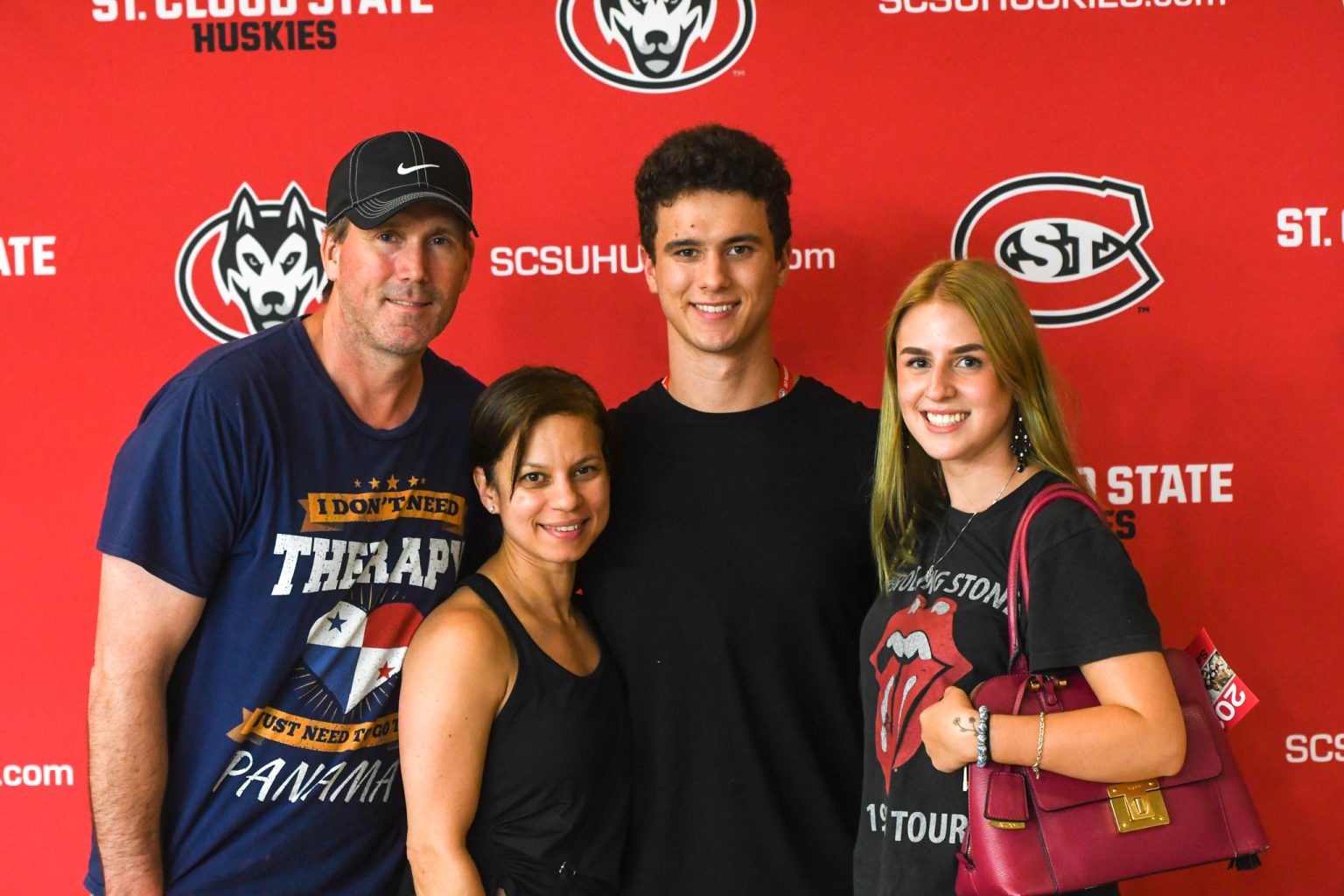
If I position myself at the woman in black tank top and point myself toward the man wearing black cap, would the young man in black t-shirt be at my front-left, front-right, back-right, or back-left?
back-right

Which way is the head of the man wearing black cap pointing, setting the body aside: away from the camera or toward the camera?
toward the camera

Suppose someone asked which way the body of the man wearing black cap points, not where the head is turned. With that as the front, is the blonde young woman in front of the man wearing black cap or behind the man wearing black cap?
in front

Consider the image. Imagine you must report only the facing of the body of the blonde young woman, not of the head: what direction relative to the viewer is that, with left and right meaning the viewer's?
facing the viewer and to the left of the viewer

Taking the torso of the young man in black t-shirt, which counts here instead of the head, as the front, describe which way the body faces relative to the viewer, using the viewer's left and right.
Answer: facing the viewer

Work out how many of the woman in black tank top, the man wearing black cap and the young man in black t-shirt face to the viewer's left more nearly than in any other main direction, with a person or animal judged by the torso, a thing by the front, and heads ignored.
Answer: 0

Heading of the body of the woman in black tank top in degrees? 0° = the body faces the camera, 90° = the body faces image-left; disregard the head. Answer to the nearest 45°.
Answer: approximately 315°
